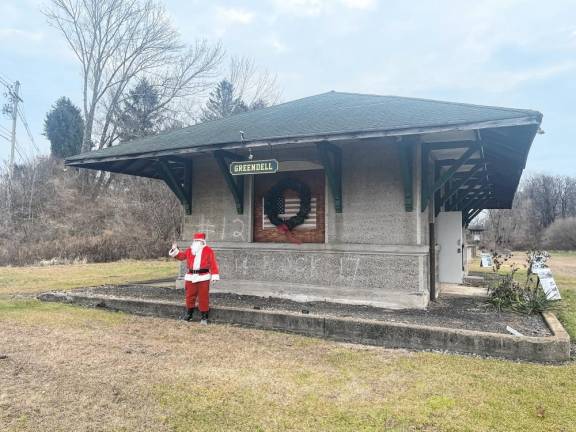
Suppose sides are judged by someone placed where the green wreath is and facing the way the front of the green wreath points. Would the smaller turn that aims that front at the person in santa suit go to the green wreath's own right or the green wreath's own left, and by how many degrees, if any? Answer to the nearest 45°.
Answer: approximately 45° to the green wreath's own right

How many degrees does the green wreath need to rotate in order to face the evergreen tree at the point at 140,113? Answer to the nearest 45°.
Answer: approximately 135° to its right

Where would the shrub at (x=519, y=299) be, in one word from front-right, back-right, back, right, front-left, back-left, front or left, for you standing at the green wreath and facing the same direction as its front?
left

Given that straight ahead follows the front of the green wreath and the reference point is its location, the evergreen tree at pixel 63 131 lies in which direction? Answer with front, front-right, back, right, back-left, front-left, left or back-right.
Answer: back-right

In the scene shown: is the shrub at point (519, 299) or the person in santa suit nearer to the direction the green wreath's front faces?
the person in santa suit

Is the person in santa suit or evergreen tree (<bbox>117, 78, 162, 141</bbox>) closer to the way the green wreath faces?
the person in santa suit

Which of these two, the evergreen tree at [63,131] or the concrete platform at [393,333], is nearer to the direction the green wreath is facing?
the concrete platform

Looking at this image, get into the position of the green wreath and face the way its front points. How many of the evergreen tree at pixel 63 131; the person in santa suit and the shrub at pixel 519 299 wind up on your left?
1

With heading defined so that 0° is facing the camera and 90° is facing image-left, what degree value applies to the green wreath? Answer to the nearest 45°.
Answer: approximately 0°

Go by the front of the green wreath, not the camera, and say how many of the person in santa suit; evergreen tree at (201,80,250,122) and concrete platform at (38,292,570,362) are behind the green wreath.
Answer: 1

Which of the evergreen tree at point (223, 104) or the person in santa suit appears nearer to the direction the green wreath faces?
the person in santa suit

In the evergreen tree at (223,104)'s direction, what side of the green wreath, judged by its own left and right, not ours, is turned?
back
